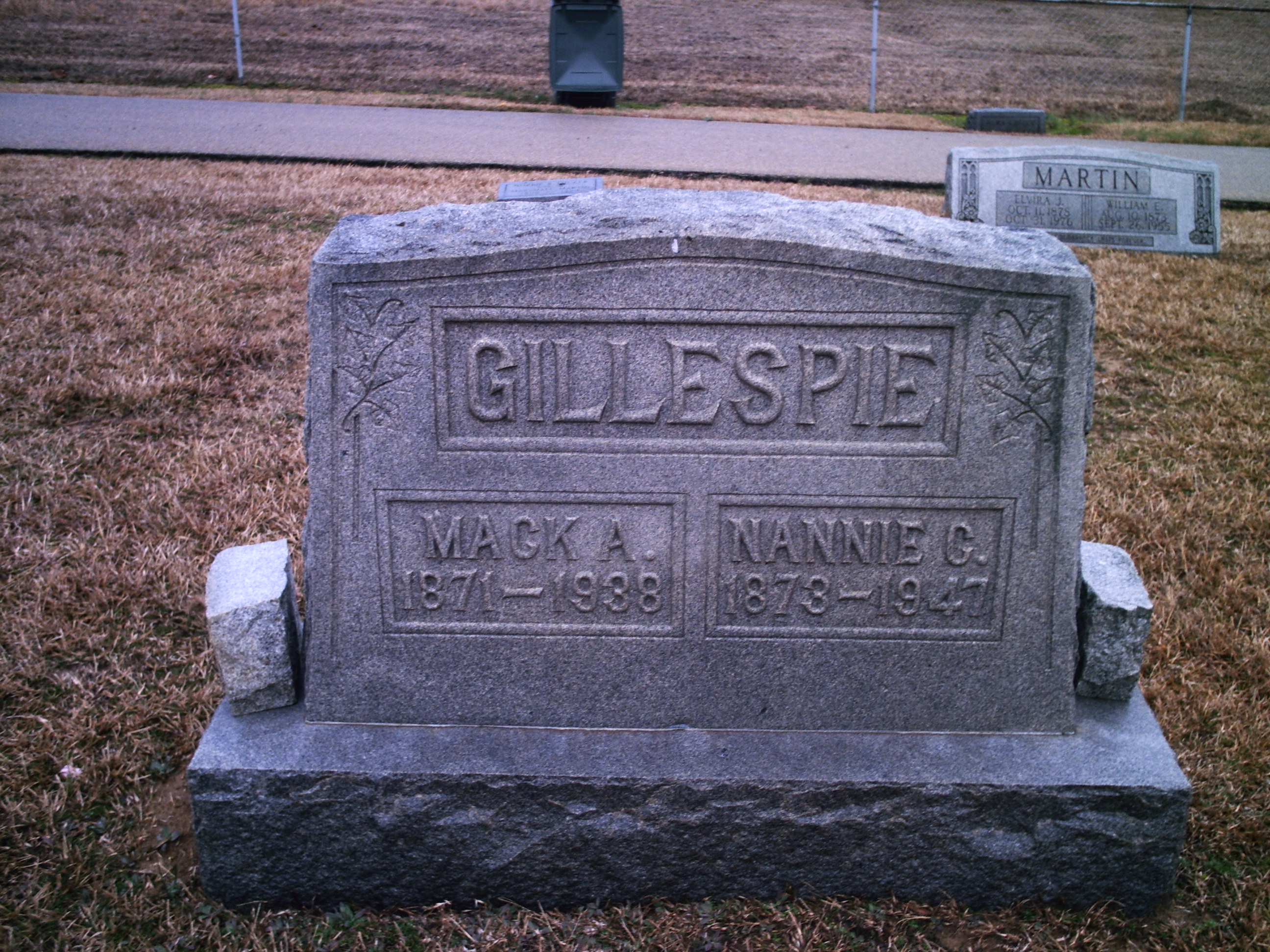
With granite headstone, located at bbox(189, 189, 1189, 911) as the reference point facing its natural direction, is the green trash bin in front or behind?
behind

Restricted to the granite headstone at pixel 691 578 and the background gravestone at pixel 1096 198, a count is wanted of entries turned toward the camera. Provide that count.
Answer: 2

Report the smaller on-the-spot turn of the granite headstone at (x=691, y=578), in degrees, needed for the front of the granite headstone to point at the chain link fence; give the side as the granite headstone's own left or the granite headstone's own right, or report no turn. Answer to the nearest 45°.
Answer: approximately 180°

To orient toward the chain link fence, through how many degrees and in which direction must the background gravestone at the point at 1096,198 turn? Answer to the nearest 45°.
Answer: approximately 180°

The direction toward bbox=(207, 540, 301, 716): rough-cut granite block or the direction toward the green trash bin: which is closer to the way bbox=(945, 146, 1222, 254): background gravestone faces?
the rough-cut granite block

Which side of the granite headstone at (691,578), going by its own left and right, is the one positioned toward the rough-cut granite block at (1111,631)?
left

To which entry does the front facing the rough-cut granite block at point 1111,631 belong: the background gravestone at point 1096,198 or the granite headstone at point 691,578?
the background gravestone

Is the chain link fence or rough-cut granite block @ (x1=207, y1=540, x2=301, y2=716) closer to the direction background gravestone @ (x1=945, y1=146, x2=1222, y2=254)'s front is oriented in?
the rough-cut granite block

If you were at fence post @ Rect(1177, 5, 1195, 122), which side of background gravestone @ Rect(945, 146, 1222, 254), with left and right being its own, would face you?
back

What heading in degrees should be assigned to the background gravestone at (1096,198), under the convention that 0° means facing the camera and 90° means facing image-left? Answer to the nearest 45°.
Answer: approximately 0°

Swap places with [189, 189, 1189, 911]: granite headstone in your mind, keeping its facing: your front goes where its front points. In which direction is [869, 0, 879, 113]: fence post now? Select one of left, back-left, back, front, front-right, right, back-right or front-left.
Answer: back

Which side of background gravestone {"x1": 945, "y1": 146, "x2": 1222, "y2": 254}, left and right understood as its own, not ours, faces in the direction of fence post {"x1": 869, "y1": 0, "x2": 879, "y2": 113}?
back
